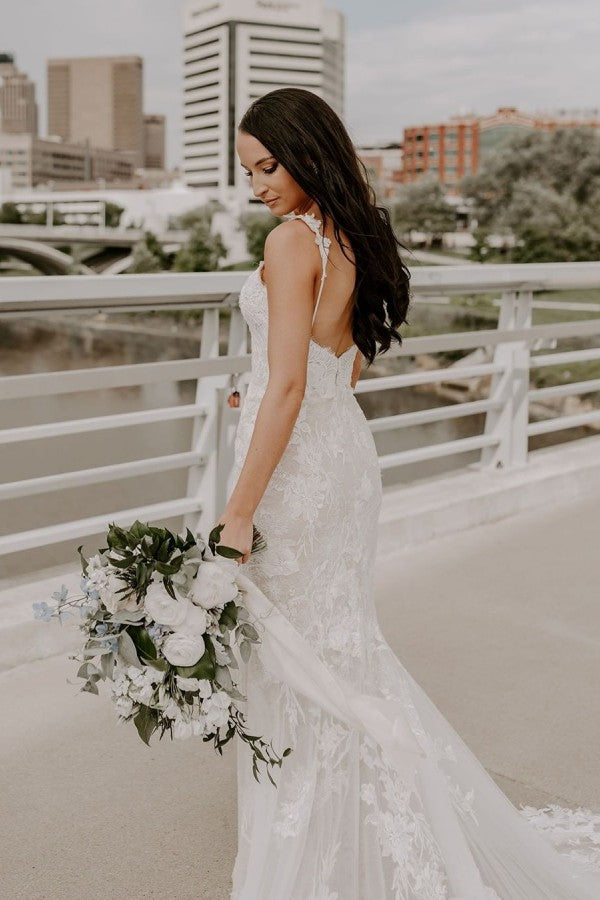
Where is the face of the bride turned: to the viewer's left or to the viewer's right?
to the viewer's left

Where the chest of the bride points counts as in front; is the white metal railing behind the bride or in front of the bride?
in front
